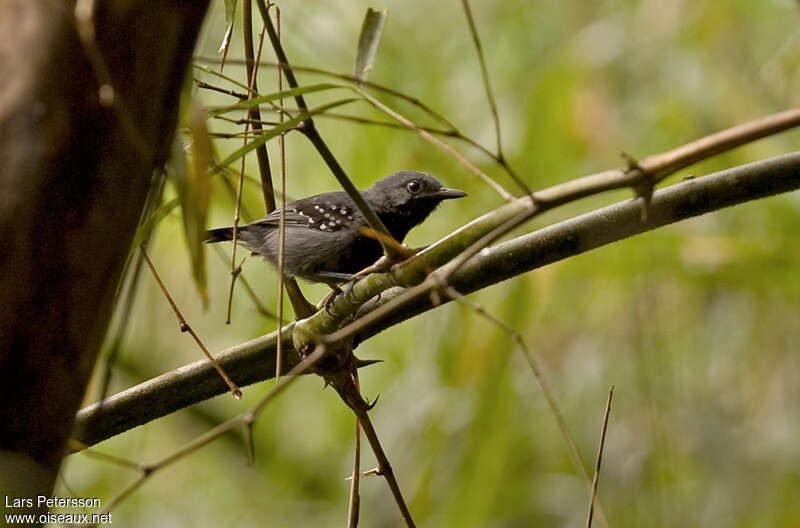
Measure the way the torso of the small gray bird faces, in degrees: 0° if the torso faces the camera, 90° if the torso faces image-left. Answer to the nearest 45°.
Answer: approximately 270°
